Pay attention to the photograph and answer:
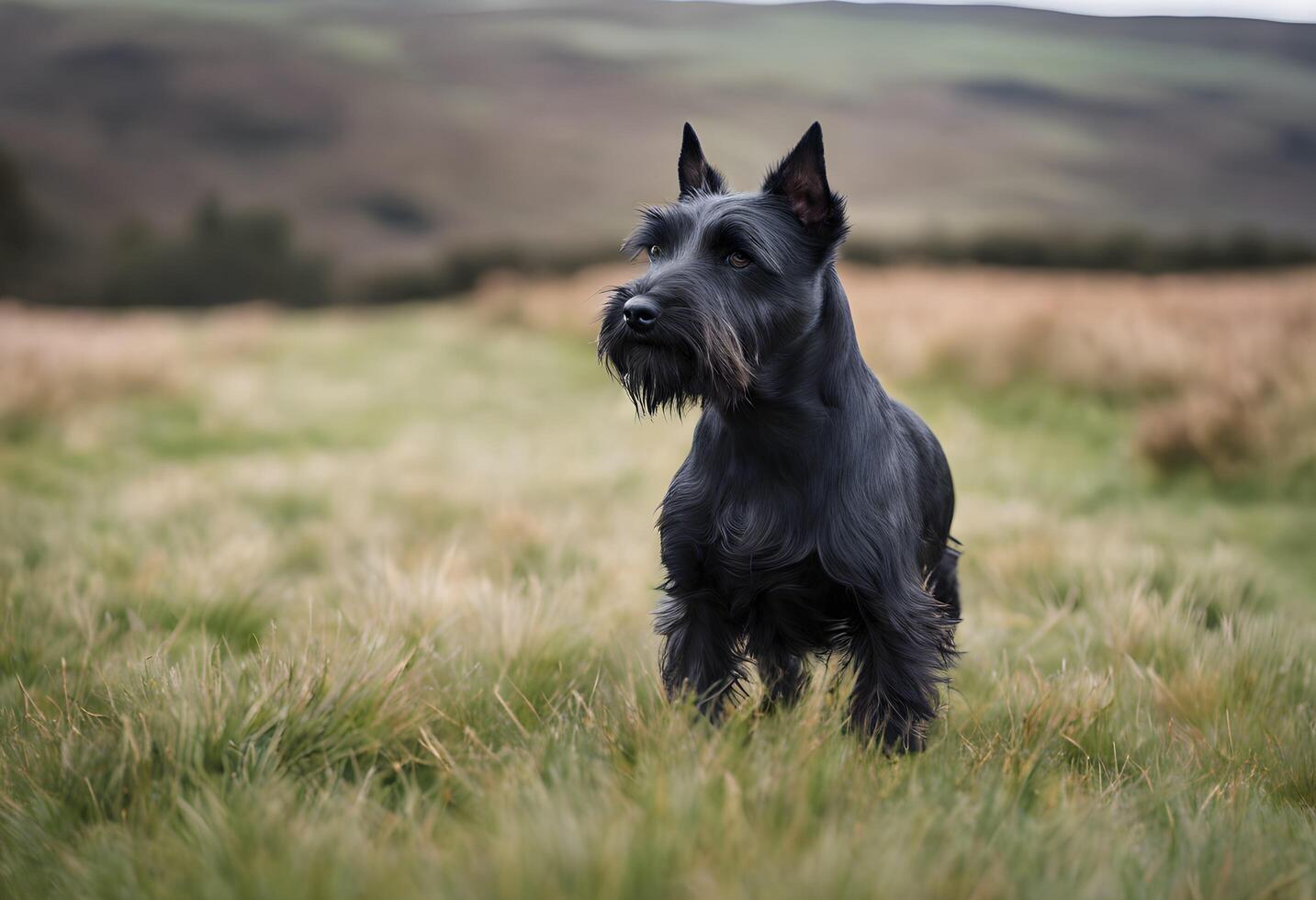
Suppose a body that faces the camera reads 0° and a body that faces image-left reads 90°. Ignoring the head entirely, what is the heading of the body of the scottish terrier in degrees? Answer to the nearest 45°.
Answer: approximately 45°
